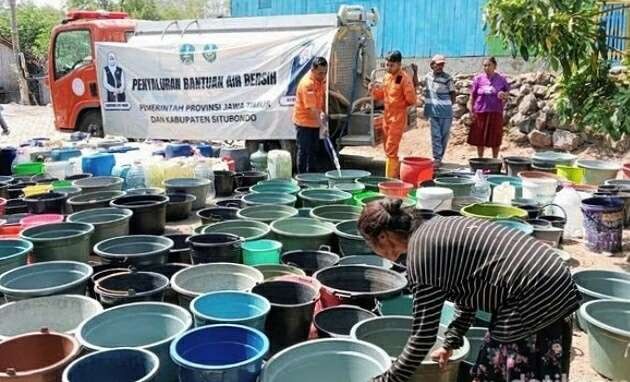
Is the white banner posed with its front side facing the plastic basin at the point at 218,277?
yes

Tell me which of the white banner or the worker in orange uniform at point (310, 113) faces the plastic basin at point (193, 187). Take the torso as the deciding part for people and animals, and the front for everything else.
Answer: the white banner

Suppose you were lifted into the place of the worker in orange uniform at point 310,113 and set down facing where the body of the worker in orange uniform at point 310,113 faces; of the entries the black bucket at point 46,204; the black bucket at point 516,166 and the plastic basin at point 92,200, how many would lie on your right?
2

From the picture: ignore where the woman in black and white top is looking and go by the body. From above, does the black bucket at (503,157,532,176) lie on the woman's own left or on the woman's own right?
on the woman's own right

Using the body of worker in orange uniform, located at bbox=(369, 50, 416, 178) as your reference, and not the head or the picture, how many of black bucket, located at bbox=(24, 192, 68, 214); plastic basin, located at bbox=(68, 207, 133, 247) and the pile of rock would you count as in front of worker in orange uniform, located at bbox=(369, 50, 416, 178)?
2

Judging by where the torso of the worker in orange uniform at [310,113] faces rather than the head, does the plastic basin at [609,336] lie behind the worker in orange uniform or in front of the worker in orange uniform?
in front

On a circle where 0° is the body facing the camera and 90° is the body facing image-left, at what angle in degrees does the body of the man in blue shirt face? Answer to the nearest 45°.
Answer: approximately 0°

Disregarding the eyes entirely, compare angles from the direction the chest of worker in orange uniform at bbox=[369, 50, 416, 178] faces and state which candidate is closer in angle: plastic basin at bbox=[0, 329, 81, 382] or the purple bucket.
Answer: the plastic basin

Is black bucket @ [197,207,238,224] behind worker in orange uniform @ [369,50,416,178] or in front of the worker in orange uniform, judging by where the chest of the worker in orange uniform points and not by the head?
in front

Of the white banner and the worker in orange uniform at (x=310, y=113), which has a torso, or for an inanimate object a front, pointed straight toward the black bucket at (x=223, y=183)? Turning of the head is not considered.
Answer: the white banner

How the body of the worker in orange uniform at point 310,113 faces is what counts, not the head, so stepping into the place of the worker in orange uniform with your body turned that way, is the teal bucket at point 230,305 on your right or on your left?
on your right

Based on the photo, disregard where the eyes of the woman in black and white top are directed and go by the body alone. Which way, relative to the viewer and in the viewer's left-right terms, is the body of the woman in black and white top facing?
facing to the left of the viewer
